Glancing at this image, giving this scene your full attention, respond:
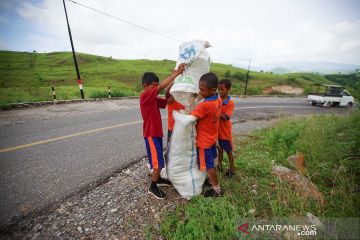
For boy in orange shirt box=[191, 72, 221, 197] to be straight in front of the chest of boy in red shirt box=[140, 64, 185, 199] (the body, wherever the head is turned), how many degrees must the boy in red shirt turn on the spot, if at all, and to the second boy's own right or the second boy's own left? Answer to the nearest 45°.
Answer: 0° — they already face them

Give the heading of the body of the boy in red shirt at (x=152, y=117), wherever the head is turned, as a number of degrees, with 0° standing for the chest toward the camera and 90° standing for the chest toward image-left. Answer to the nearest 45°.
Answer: approximately 270°

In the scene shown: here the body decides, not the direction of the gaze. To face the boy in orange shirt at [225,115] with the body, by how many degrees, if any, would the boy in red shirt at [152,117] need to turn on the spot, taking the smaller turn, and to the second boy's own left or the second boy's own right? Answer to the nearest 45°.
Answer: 0° — they already face them
